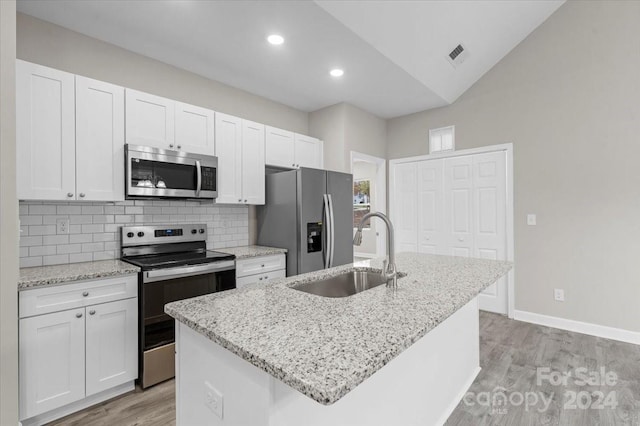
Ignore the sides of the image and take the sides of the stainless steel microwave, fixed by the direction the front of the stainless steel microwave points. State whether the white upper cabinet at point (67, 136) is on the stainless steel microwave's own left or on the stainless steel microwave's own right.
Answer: on the stainless steel microwave's own right

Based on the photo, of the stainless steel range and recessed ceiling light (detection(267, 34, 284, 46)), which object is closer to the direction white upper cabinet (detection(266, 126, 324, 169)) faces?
the recessed ceiling light

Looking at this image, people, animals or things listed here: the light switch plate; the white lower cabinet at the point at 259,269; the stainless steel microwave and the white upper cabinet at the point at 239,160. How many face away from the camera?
0

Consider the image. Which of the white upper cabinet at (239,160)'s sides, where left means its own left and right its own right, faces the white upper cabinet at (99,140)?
right

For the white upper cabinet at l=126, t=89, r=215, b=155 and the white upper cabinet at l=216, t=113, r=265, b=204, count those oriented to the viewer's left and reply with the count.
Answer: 0

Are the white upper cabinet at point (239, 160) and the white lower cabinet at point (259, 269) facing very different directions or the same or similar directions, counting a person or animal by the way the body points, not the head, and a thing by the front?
same or similar directions

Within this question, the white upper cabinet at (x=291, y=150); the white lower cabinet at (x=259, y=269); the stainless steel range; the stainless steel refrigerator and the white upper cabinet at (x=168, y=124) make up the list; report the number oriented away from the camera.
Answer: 0

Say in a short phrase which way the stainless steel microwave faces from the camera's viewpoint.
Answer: facing the viewer and to the right of the viewer

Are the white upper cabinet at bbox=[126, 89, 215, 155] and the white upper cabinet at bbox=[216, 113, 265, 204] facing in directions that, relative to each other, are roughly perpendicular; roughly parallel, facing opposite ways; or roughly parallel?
roughly parallel

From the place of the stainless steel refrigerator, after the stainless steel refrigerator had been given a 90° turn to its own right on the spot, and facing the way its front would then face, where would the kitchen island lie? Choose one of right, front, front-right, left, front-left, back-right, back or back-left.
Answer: front-left

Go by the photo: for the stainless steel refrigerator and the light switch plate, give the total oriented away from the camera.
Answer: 0

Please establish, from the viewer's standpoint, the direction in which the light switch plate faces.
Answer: facing the viewer
